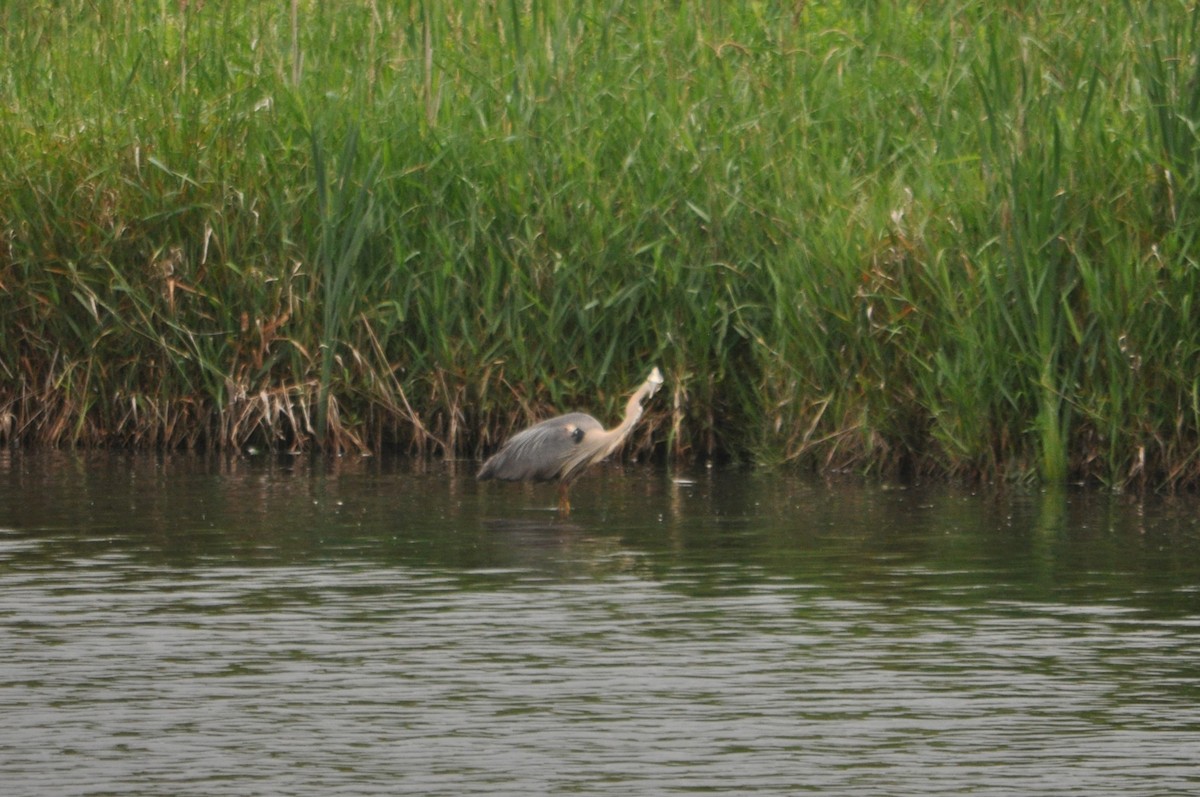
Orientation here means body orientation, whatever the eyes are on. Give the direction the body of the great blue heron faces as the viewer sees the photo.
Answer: to the viewer's right
